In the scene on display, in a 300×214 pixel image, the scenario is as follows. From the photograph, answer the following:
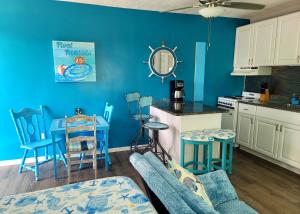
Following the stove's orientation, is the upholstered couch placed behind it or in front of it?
in front

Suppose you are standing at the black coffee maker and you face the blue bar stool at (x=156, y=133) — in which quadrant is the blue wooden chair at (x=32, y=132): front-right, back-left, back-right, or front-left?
front-right

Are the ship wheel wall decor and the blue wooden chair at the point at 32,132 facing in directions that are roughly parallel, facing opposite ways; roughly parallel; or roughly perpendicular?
roughly perpendicular

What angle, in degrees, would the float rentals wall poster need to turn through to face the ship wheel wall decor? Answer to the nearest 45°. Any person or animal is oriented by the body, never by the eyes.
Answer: approximately 90° to its left

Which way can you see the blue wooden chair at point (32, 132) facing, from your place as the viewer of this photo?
facing the viewer and to the right of the viewer

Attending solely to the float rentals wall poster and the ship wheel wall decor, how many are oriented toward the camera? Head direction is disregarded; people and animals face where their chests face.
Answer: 2

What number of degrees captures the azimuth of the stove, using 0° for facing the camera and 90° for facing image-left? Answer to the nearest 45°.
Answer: approximately 45°

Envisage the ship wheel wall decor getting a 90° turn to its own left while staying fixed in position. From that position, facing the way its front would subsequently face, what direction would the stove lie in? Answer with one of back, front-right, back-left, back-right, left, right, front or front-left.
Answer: front

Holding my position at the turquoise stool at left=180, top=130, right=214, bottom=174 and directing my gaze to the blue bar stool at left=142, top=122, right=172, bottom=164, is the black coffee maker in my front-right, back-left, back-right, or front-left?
front-right

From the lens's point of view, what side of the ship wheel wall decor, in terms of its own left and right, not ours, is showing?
front

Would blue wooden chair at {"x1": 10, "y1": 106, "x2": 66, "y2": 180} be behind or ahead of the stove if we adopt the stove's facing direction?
ahead

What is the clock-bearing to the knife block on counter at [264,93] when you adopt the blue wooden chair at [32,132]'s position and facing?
The knife block on counter is roughly at 11 o'clock from the blue wooden chair.

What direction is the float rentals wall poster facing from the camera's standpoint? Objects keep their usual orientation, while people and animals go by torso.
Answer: toward the camera

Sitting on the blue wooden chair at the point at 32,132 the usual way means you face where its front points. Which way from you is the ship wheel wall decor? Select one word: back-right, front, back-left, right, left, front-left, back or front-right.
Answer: front-left

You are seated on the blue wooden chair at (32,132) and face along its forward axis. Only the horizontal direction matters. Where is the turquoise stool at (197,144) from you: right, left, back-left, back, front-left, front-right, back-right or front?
front
